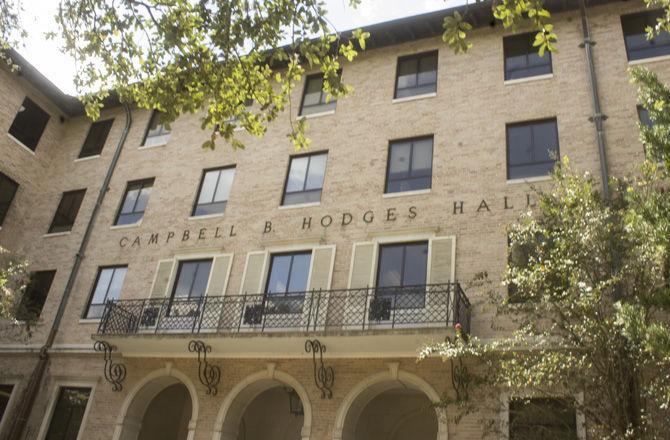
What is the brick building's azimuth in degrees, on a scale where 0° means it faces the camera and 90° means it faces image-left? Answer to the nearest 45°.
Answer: approximately 45°

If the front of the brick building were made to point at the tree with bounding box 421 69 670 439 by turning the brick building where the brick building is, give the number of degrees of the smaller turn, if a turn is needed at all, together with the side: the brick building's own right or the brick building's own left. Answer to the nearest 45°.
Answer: approximately 90° to the brick building's own left
